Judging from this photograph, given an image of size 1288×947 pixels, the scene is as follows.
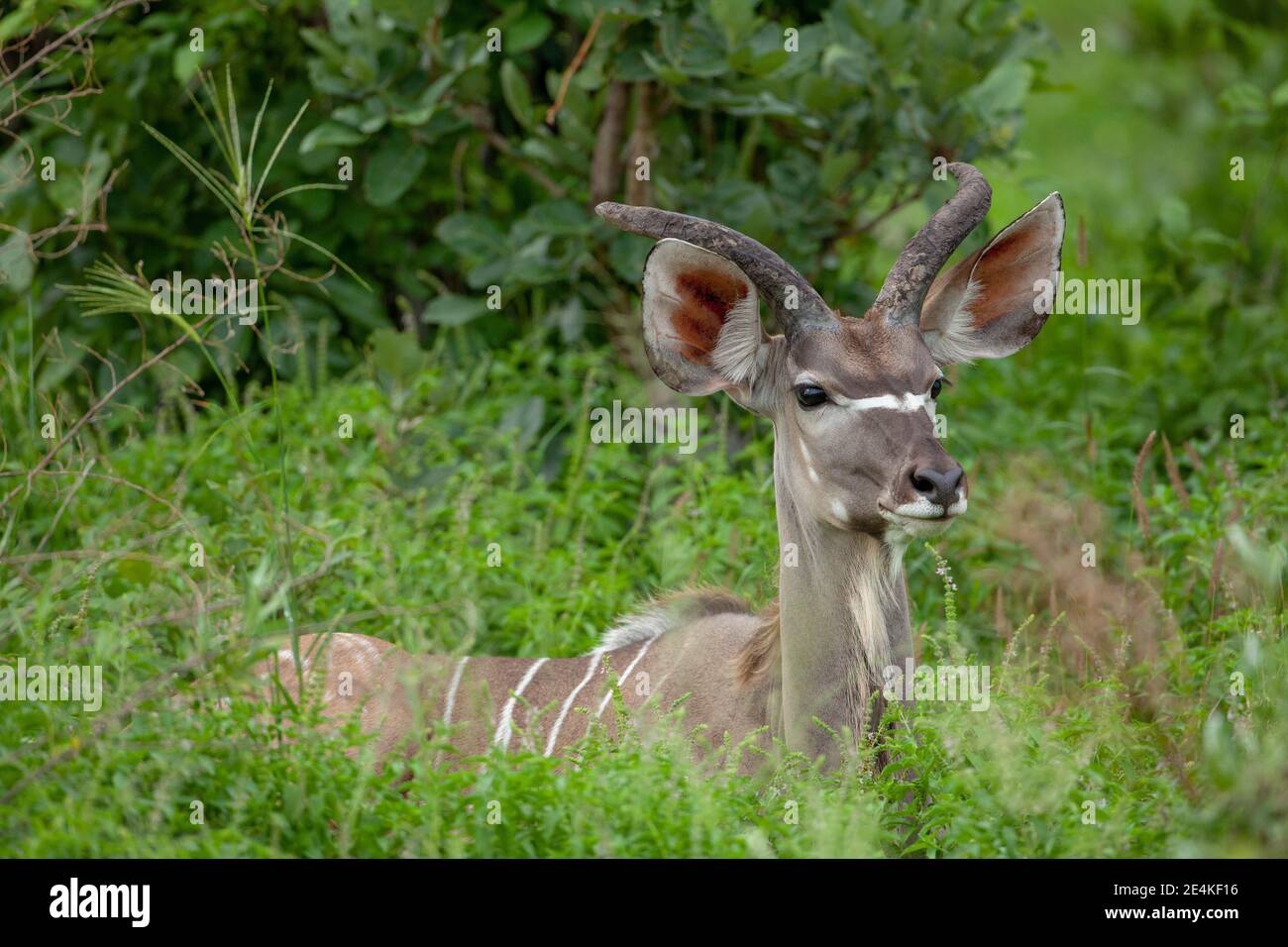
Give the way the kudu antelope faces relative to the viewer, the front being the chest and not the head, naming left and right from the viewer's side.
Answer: facing the viewer and to the right of the viewer
